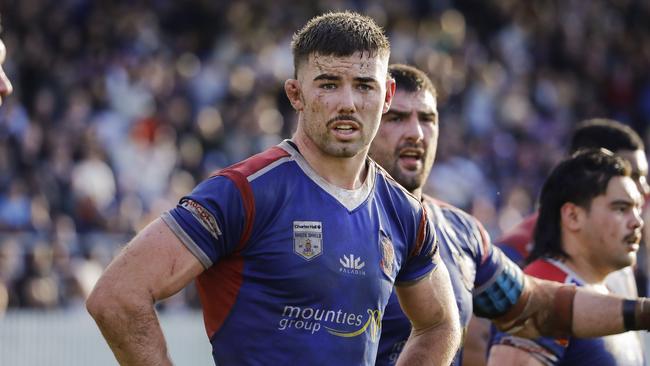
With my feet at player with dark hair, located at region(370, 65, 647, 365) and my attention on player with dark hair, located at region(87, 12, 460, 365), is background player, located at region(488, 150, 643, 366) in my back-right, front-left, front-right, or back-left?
back-left

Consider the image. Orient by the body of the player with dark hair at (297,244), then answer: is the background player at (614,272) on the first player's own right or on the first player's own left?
on the first player's own left

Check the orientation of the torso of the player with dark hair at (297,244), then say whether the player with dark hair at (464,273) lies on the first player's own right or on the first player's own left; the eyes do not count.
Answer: on the first player's own left

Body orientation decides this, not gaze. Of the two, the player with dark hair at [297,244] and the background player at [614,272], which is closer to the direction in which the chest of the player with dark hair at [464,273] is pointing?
the player with dark hair

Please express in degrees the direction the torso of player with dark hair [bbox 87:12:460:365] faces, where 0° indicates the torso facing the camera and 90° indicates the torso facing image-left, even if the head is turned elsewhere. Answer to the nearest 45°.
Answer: approximately 315°
